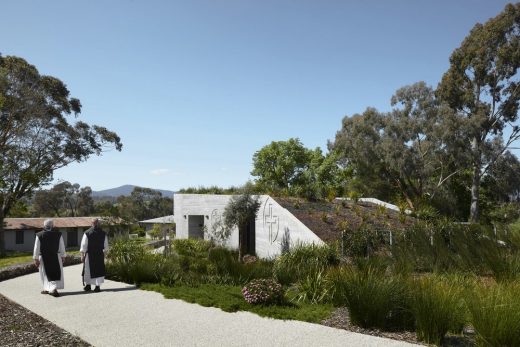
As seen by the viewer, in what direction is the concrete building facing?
toward the camera

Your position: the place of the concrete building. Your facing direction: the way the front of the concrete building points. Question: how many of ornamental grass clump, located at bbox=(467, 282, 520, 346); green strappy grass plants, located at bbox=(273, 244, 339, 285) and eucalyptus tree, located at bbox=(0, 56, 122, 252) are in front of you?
2

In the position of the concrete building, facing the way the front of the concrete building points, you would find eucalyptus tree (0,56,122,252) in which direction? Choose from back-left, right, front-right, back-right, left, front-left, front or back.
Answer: back-right

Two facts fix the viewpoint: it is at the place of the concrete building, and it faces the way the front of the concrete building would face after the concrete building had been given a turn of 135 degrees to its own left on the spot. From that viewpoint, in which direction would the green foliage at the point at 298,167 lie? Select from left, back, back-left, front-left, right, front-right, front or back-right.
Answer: front-left

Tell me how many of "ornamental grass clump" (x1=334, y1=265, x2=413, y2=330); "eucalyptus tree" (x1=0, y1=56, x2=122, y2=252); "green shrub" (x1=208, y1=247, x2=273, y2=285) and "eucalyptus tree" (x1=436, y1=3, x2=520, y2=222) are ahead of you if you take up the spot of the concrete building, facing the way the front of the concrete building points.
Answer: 2

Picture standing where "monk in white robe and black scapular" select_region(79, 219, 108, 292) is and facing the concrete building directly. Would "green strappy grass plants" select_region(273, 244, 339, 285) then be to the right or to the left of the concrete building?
right

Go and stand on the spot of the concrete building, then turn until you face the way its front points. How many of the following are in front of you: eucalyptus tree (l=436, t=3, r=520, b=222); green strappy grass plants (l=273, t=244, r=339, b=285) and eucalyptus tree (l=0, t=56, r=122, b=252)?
1

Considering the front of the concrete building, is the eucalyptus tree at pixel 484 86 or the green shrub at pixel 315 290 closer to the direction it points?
the green shrub

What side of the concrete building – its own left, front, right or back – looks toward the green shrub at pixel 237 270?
front

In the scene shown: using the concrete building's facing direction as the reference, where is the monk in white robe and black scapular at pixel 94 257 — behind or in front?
in front

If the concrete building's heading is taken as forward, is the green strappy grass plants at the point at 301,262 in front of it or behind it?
in front

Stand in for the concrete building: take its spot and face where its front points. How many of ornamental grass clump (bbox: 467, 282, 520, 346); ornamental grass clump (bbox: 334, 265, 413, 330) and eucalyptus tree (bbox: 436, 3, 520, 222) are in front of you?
2

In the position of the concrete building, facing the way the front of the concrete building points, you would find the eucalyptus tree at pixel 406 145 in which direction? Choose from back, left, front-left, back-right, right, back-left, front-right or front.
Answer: back-left

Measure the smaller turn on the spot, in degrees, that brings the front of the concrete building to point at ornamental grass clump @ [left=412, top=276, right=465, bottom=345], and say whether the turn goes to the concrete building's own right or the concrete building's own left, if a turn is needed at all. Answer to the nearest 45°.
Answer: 0° — it already faces it
